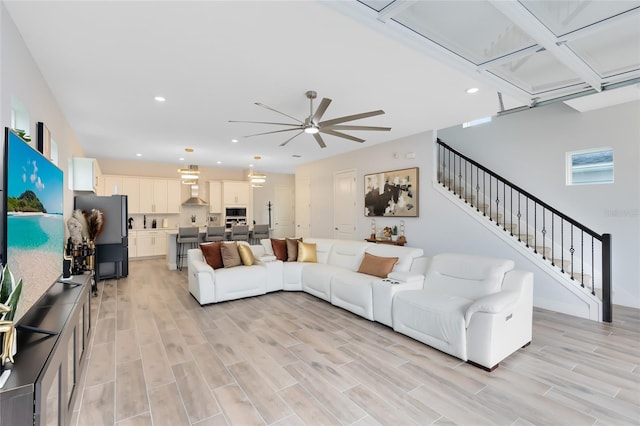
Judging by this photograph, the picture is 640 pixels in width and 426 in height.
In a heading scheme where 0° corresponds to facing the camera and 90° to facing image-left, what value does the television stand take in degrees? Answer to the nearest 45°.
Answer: approximately 270°

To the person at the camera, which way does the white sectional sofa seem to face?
facing the viewer and to the left of the viewer

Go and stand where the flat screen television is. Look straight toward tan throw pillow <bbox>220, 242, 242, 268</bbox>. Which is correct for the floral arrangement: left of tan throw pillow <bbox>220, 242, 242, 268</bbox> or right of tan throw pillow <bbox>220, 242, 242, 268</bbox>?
left

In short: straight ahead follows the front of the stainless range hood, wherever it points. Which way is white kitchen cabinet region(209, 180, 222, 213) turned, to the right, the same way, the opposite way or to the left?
the same way

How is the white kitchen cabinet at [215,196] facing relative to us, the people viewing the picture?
facing the viewer

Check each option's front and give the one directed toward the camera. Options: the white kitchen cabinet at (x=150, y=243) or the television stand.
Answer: the white kitchen cabinet

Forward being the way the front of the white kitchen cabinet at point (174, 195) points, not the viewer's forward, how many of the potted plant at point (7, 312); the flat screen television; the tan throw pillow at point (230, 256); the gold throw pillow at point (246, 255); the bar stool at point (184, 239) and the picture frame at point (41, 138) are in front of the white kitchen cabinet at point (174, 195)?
6

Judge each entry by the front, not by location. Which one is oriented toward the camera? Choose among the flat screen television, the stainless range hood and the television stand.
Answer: the stainless range hood

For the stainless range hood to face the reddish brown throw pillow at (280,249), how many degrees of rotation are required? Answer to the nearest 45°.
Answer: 0° — it already faces it

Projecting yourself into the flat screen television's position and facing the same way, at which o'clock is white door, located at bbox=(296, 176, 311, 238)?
The white door is roughly at 11 o'clock from the flat screen television.

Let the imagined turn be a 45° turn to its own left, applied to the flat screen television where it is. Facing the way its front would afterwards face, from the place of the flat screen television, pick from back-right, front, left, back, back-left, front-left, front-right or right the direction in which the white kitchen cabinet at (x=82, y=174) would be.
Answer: front-left

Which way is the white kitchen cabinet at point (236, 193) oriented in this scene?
toward the camera

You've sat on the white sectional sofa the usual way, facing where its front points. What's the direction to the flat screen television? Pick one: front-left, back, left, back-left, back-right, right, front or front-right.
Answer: front

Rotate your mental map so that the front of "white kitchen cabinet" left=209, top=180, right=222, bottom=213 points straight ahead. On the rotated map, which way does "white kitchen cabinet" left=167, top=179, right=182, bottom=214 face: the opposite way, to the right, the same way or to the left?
the same way

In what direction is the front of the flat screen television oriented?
to the viewer's right
